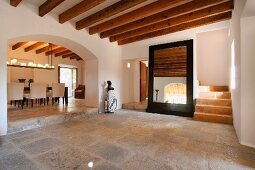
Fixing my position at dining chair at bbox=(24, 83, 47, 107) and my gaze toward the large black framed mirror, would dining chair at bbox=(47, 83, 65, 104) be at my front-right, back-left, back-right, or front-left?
front-left

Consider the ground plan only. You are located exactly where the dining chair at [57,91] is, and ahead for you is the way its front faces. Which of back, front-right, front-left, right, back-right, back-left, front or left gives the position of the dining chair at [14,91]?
left

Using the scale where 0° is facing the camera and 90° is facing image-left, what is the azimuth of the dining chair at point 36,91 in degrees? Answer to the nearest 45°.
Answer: approximately 135°

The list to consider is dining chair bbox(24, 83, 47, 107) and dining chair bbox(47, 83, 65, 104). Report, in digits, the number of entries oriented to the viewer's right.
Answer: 0

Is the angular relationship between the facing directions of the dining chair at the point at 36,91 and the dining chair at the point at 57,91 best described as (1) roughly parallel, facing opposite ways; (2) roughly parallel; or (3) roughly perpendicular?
roughly parallel

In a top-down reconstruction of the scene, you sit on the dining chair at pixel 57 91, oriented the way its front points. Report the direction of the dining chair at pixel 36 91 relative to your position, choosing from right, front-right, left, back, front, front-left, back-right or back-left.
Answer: left

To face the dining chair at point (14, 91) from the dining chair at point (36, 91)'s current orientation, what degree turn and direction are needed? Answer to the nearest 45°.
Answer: approximately 90° to its left

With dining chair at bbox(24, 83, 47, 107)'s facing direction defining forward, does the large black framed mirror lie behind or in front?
behind

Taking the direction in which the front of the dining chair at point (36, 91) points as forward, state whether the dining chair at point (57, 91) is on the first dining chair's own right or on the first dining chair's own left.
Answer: on the first dining chair's own right

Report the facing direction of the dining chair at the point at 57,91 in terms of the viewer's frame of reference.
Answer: facing away from the viewer and to the left of the viewer
